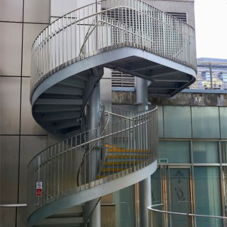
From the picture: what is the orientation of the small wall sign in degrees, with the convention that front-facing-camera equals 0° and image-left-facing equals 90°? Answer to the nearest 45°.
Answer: approximately 0°

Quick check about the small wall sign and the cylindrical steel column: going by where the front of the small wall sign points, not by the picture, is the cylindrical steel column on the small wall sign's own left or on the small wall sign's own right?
on the small wall sign's own left

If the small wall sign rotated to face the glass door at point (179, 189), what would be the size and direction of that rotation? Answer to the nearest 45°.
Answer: approximately 135° to its left
